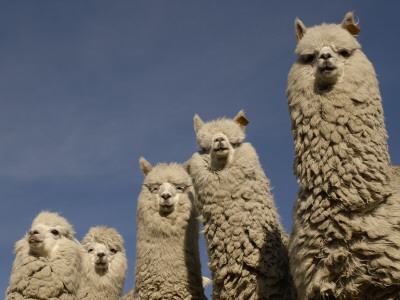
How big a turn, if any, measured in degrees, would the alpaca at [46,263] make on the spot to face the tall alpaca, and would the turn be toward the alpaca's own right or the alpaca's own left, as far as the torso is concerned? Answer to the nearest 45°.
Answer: approximately 90° to the alpaca's own left

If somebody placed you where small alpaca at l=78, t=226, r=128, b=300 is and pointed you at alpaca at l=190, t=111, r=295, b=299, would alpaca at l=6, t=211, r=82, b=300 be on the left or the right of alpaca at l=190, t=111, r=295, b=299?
right

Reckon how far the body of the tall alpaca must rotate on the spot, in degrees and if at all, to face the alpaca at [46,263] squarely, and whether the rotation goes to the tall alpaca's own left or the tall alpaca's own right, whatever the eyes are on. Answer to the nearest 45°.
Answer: approximately 90° to the tall alpaca's own right

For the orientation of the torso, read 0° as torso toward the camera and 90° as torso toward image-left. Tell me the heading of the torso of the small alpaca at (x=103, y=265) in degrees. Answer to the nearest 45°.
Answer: approximately 0°

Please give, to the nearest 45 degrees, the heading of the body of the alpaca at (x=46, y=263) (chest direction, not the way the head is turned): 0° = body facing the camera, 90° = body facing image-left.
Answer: approximately 45°

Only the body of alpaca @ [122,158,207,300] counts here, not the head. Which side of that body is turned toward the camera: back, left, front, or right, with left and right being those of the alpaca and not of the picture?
front

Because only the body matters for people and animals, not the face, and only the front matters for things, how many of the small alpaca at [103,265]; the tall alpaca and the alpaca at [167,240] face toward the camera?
3

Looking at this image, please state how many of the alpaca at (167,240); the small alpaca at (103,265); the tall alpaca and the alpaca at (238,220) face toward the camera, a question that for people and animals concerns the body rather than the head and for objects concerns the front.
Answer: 4

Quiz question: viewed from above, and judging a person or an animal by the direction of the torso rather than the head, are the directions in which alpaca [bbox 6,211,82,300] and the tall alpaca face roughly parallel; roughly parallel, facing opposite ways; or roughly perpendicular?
roughly parallel

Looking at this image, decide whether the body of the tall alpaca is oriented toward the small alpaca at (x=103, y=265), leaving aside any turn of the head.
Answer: no
